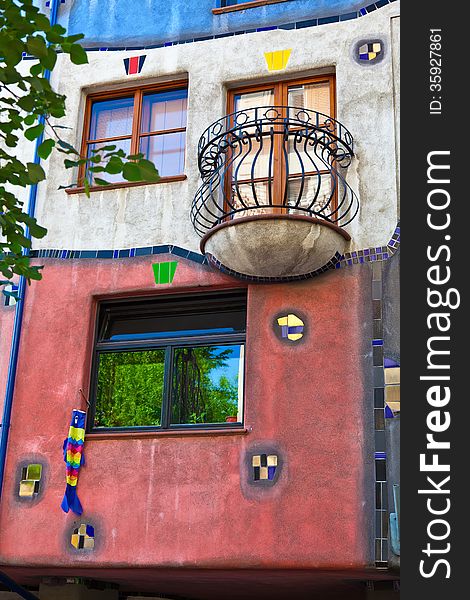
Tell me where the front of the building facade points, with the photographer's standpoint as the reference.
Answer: facing the viewer
